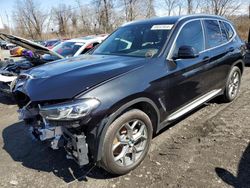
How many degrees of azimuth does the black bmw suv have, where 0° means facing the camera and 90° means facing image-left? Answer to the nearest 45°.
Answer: approximately 45°
